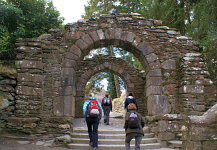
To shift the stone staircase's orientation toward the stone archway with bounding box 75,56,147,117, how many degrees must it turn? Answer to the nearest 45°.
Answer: approximately 180°

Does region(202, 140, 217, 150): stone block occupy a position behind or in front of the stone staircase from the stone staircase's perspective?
in front

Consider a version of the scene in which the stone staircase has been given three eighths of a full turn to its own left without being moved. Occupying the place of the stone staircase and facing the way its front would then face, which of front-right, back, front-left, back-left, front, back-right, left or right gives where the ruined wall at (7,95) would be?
back-left

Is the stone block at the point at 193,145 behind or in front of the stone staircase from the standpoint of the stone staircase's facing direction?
in front

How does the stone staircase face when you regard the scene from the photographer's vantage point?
facing the viewer
